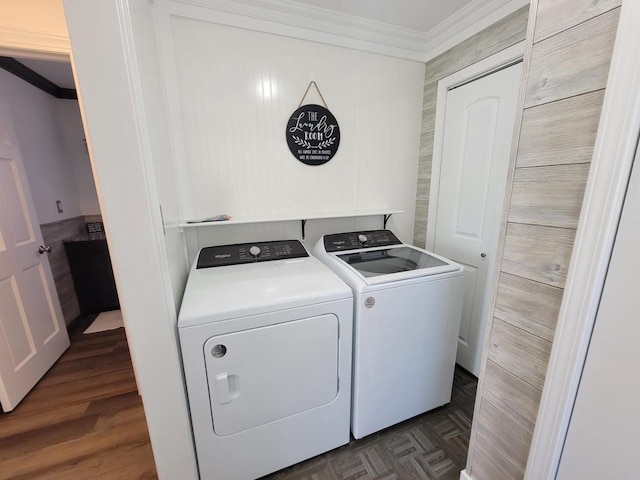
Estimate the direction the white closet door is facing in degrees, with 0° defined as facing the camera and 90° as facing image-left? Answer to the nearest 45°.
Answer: approximately 45°

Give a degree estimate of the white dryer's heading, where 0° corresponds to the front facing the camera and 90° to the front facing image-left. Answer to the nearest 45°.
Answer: approximately 0°

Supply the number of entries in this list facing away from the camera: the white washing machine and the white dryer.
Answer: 0

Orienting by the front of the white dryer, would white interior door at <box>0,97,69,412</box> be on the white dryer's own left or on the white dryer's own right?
on the white dryer's own right

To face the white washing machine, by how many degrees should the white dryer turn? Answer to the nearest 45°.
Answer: approximately 90° to its left

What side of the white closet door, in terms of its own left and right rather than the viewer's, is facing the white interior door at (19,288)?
front

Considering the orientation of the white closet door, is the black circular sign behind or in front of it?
in front

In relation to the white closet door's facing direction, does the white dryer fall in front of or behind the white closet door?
in front

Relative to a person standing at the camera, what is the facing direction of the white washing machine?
facing the viewer and to the right of the viewer

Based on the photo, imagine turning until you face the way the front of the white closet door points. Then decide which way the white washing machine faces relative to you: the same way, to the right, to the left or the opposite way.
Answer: to the left

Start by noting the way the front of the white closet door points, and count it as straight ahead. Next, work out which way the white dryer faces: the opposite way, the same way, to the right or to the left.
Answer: to the left

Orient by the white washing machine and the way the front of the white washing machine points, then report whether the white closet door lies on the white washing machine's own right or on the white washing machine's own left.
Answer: on the white washing machine's own left

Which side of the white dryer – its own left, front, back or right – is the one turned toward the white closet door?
left

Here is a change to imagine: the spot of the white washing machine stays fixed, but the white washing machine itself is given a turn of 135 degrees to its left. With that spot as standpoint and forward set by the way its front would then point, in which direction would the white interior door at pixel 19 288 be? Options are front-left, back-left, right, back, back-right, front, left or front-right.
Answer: left
